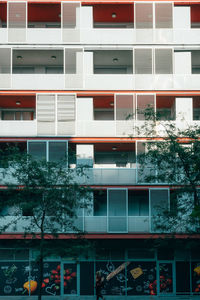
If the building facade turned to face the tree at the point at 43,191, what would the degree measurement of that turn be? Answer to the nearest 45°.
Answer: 0° — it already faces it

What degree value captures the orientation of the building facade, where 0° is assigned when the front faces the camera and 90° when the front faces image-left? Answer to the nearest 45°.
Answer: approximately 0°
